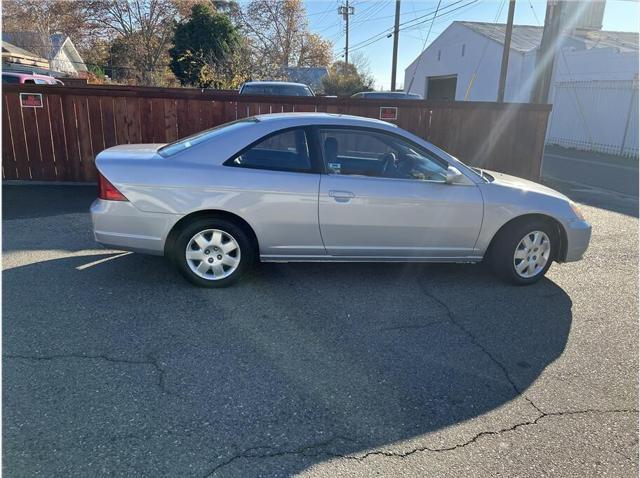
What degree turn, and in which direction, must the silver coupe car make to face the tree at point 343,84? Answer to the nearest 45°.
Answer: approximately 90° to its left

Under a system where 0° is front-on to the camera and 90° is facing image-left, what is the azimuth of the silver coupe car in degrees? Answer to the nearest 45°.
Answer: approximately 270°

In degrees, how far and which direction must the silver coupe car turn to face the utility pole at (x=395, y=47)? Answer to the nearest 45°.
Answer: approximately 90° to its left

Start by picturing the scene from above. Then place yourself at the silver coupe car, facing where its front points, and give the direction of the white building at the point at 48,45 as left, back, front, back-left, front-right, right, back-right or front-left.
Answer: back-left

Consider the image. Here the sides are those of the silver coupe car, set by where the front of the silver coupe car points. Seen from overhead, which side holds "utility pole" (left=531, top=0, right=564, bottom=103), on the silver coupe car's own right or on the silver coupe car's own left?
on the silver coupe car's own left

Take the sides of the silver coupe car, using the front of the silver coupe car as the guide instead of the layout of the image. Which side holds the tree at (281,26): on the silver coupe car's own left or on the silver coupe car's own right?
on the silver coupe car's own left

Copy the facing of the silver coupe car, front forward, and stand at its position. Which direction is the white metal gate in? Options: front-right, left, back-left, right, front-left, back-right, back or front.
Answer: front-left

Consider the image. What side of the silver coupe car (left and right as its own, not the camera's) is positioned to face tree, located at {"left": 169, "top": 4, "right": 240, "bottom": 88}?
left

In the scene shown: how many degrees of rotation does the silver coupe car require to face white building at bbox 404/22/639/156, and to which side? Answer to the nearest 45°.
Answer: approximately 45° to its left

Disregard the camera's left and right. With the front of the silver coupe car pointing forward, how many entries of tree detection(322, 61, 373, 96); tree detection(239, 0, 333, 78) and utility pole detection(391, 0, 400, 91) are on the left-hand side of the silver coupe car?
3
